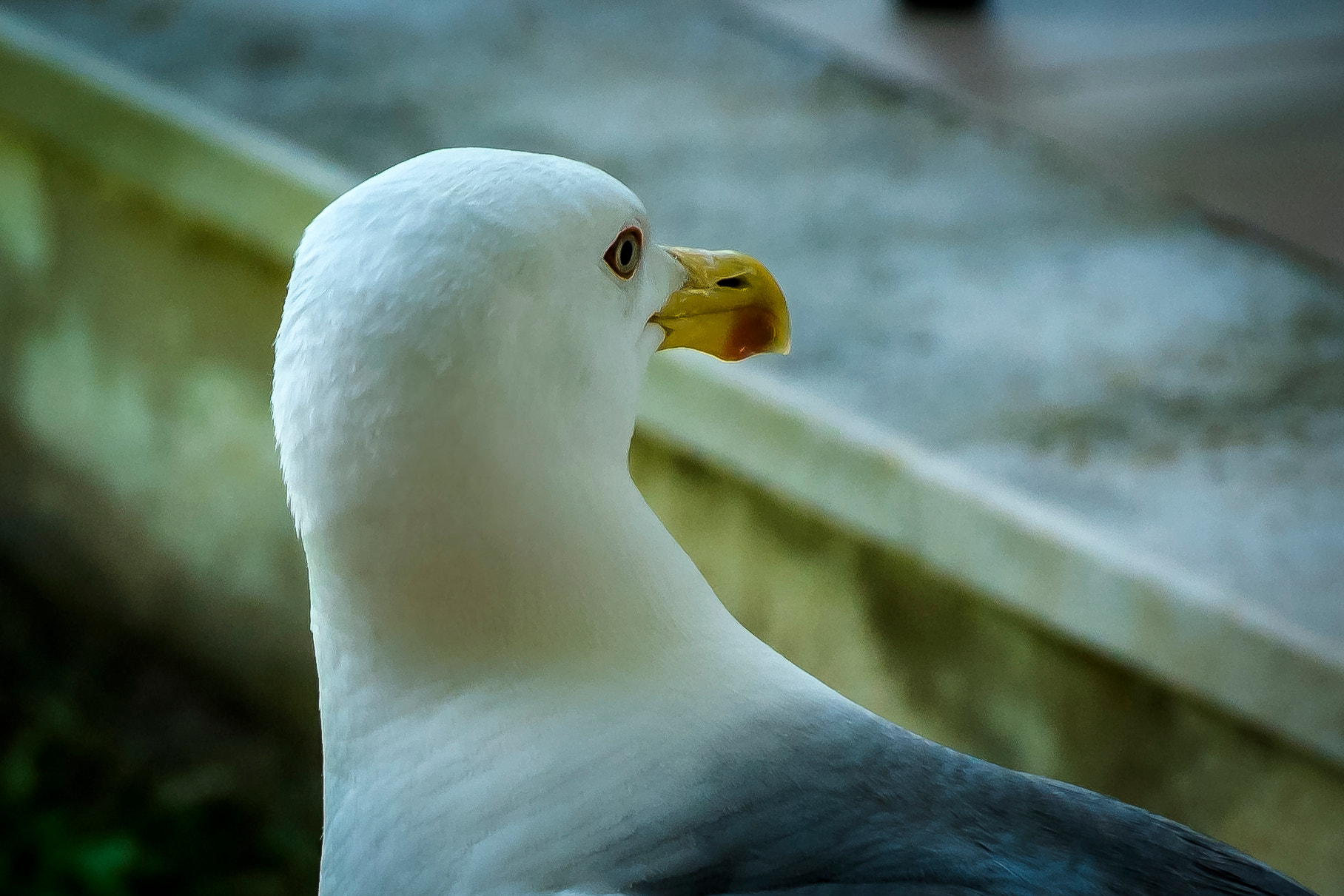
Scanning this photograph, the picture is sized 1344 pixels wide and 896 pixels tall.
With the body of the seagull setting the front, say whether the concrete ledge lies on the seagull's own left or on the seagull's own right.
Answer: on the seagull's own right

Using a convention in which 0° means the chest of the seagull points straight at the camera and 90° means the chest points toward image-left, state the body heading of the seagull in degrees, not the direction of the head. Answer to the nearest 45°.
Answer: approximately 90°
